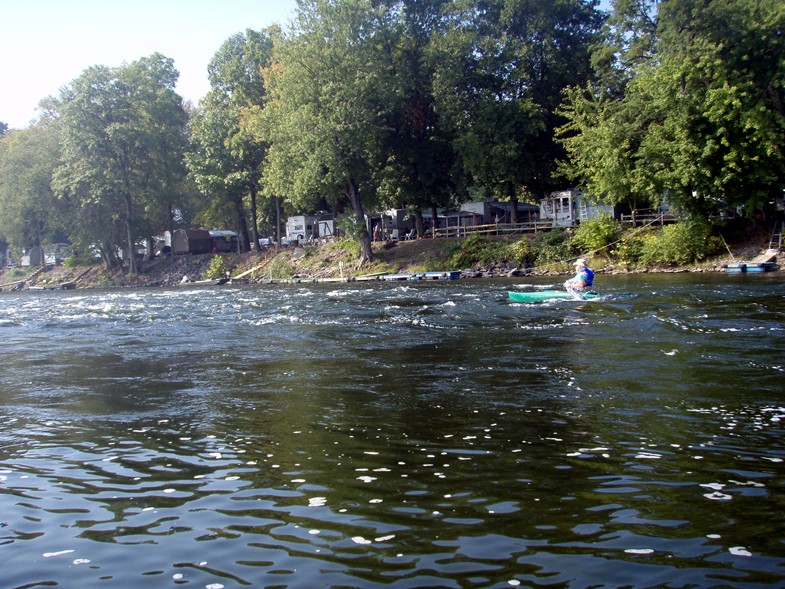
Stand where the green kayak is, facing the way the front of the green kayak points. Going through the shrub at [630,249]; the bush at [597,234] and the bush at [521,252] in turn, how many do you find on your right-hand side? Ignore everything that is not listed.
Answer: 3

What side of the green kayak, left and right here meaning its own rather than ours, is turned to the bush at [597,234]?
right

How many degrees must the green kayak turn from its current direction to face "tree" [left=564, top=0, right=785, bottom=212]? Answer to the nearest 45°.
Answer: approximately 135° to its right

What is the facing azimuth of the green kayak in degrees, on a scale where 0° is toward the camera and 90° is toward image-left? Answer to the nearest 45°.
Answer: approximately 90°

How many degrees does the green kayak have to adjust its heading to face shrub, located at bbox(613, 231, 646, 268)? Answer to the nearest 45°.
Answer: approximately 90° to its right

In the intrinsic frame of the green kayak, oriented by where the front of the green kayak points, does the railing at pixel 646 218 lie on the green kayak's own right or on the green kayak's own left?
on the green kayak's own right
